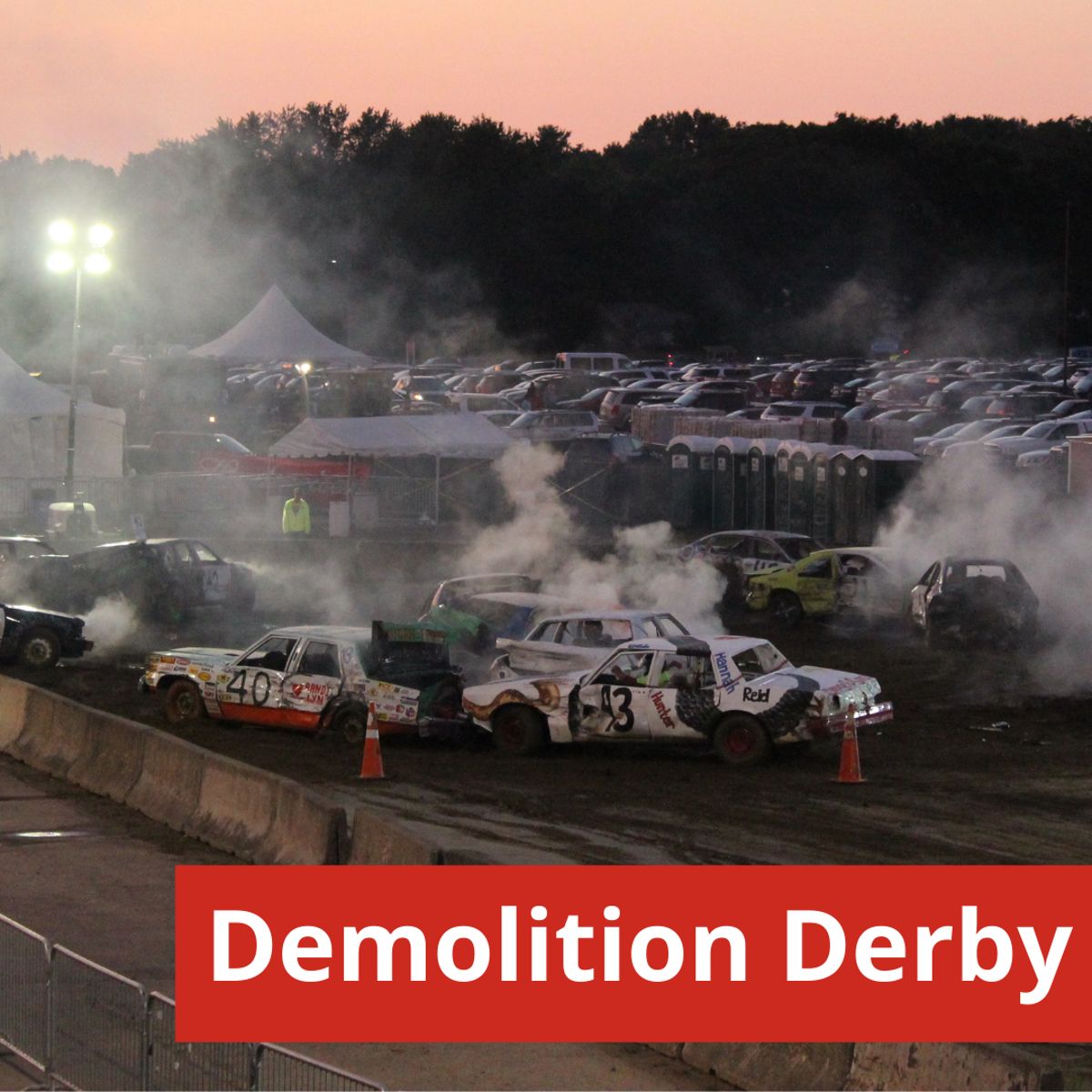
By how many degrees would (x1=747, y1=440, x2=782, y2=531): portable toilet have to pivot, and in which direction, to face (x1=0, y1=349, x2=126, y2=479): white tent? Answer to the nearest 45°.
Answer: approximately 45° to its right

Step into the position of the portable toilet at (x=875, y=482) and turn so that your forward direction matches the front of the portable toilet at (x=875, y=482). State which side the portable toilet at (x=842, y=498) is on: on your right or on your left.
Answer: on your right

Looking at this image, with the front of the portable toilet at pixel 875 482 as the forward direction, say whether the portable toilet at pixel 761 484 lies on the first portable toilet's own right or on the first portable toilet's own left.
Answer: on the first portable toilet's own right

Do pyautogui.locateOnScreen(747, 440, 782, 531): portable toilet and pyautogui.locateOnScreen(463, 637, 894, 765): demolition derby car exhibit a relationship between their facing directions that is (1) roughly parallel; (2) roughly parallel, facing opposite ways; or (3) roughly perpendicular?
roughly perpendicular

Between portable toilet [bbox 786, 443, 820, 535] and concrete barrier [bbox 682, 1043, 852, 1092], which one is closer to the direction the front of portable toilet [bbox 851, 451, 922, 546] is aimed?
the concrete barrier

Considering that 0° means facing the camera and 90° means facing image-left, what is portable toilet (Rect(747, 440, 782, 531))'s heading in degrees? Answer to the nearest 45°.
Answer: approximately 45°

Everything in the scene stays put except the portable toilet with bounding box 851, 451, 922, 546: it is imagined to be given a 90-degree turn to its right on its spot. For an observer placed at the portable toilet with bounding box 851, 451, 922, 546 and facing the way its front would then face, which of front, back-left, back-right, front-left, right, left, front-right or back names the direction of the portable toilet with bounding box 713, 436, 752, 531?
front

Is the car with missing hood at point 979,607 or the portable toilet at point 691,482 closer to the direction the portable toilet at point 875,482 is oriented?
the car with missing hood

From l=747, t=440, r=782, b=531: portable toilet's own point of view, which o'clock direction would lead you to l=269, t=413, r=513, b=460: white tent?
The white tent is roughly at 2 o'clock from the portable toilet.
